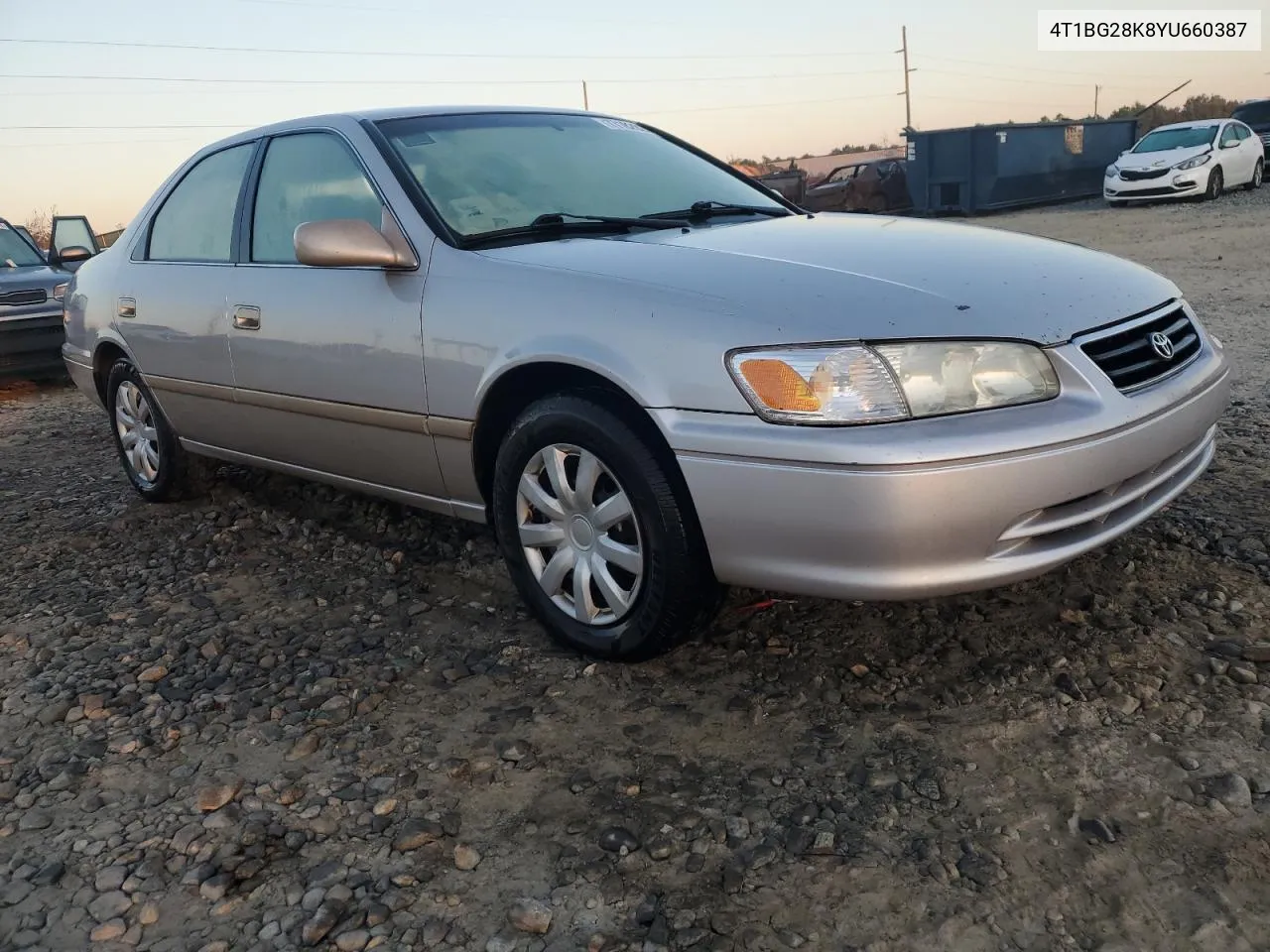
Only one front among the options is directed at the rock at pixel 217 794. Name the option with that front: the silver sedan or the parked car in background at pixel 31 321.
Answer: the parked car in background

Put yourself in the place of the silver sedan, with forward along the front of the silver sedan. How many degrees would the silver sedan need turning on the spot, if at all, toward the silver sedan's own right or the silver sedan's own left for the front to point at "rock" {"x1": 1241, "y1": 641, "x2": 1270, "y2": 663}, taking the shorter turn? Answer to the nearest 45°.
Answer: approximately 45° to the silver sedan's own left

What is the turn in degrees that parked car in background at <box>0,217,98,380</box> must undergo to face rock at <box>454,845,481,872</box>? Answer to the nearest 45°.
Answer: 0° — it already faces it

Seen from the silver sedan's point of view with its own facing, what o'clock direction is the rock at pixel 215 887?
The rock is roughly at 3 o'clock from the silver sedan.

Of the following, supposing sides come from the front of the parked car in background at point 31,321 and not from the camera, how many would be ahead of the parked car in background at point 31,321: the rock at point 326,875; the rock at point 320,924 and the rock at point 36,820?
3

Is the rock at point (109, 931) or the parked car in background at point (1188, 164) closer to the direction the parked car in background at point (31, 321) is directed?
the rock

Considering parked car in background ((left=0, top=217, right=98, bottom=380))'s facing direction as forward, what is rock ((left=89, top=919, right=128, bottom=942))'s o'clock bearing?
The rock is roughly at 12 o'clock from the parked car in background.

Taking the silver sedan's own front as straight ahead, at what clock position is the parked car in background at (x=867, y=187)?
The parked car in background is roughly at 8 o'clock from the silver sedan.

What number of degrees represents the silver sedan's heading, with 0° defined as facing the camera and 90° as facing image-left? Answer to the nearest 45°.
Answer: approximately 315°

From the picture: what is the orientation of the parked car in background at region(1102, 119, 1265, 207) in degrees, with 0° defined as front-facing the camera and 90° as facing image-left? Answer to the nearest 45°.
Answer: approximately 45°

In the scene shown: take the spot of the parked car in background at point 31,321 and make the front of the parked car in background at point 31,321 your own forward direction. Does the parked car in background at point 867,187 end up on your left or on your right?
on your left

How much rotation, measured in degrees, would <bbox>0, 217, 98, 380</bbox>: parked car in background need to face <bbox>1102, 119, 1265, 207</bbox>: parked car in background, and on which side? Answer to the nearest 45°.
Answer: approximately 90° to its left

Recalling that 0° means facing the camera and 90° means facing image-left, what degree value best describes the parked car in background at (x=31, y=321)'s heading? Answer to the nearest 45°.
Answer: approximately 0°

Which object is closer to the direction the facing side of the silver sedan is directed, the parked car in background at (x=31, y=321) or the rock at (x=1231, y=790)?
the rock
